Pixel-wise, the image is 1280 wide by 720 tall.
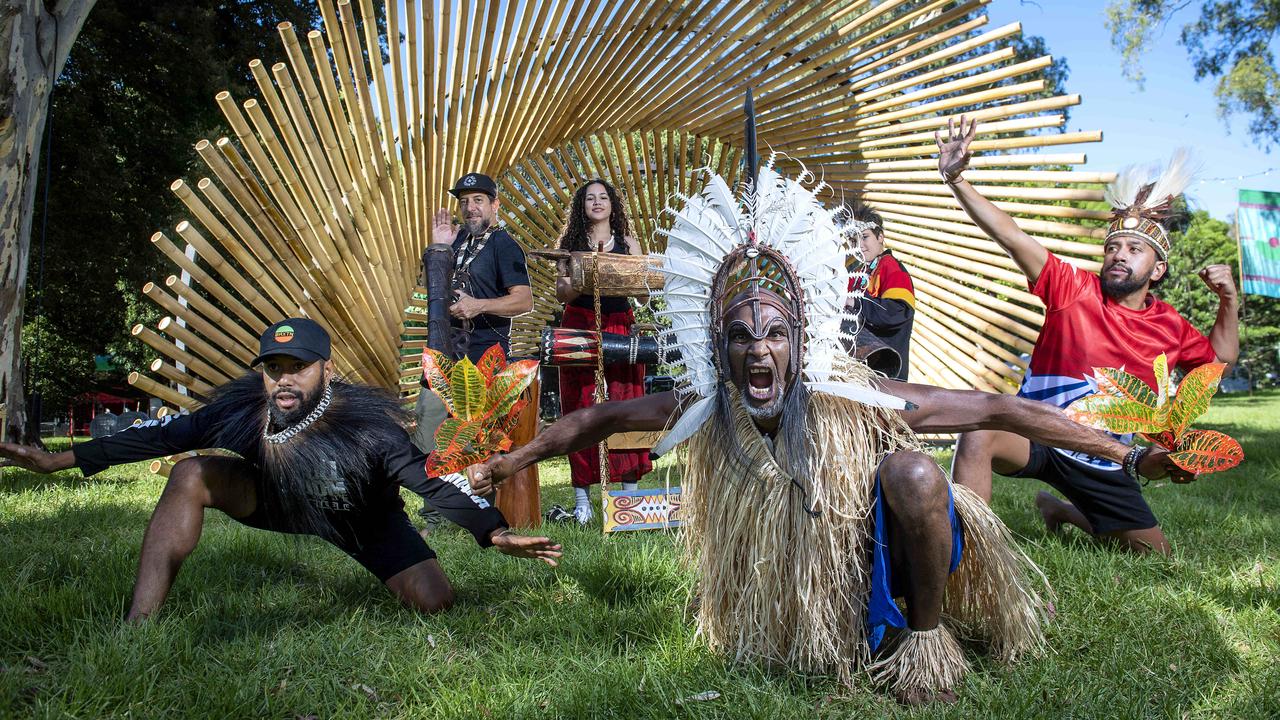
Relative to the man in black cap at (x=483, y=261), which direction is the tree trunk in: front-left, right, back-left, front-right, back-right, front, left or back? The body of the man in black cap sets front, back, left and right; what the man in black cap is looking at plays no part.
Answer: front-right

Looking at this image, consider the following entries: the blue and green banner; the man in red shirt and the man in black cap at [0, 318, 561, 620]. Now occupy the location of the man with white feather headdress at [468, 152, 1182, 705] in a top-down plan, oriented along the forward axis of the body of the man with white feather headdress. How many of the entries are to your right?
1

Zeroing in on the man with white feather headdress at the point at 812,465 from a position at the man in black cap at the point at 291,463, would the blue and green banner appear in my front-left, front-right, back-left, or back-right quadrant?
front-left

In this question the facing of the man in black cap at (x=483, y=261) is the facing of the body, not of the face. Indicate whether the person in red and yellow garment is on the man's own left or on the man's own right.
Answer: on the man's own left

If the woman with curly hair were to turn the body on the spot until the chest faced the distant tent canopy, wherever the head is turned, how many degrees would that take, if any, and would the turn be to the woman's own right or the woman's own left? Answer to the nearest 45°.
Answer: approximately 135° to the woman's own right

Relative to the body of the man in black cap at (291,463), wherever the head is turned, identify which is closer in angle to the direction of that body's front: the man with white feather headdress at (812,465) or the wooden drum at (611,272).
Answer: the man with white feather headdress

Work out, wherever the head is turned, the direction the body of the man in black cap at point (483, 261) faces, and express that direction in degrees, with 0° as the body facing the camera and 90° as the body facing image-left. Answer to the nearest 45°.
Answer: approximately 45°

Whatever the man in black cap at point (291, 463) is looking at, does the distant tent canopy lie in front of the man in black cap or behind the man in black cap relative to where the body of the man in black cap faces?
behind

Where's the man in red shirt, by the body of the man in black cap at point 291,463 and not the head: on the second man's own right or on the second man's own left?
on the second man's own left

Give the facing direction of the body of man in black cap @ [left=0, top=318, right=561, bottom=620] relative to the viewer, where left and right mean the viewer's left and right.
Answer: facing the viewer

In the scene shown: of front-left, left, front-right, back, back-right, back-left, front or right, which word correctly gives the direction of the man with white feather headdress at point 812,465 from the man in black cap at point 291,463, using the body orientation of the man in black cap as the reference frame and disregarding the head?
front-left

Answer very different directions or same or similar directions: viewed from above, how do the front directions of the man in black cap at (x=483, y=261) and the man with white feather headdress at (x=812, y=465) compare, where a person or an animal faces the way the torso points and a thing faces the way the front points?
same or similar directions

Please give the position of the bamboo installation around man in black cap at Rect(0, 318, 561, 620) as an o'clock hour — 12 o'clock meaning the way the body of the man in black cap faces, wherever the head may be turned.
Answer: The bamboo installation is roughly at 8 o'clock from the man in black cap.

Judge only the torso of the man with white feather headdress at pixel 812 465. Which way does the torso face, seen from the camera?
toward the camera

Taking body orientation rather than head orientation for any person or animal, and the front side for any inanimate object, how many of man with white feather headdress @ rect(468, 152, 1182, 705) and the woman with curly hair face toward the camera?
2

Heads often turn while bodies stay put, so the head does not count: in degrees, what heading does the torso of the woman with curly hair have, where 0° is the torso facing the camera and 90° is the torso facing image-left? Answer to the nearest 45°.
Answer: approximately 0°

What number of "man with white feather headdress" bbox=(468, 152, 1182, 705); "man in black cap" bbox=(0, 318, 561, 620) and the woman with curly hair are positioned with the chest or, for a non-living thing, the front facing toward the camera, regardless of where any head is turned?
3
